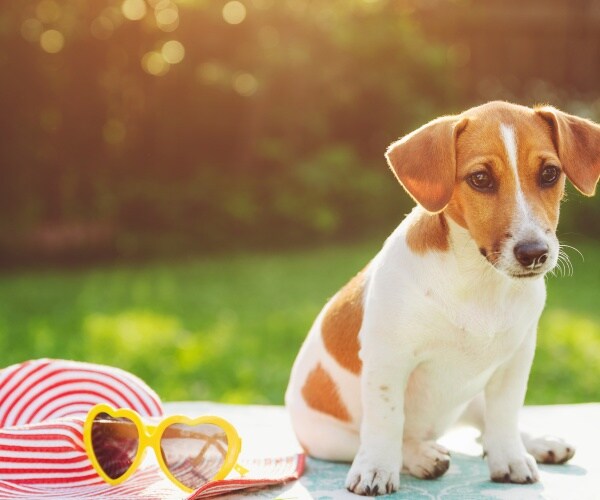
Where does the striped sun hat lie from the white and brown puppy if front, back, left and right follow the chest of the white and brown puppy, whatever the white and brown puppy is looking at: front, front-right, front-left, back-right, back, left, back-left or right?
back-right

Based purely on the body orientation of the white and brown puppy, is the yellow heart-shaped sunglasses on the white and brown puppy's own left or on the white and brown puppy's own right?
on the white and brown puppy's own right

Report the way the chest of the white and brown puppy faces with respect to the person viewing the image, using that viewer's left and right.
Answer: facing the viewer and to the right of the viewer
